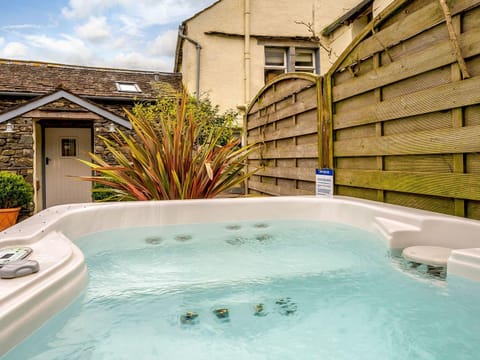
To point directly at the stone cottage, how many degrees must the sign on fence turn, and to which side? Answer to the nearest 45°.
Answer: approximately 135° to its right

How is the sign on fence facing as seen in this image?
toward the camera

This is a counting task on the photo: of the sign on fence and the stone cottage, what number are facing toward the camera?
2

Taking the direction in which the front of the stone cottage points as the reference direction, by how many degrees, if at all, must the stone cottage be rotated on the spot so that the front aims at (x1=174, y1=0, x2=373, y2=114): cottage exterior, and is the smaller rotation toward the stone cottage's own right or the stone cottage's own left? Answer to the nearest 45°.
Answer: approximately 90° to the stone cottage's own left

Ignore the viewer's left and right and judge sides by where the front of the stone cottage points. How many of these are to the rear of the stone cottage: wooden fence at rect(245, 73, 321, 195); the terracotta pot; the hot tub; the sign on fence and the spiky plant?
0

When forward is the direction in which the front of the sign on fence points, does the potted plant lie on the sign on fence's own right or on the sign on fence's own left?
on the sign on fence's own right

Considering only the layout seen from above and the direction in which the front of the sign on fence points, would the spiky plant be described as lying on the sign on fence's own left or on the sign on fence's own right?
on the sign on fence's own right

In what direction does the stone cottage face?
toward the camera

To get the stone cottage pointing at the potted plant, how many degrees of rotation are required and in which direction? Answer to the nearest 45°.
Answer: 0° — it already faces it
